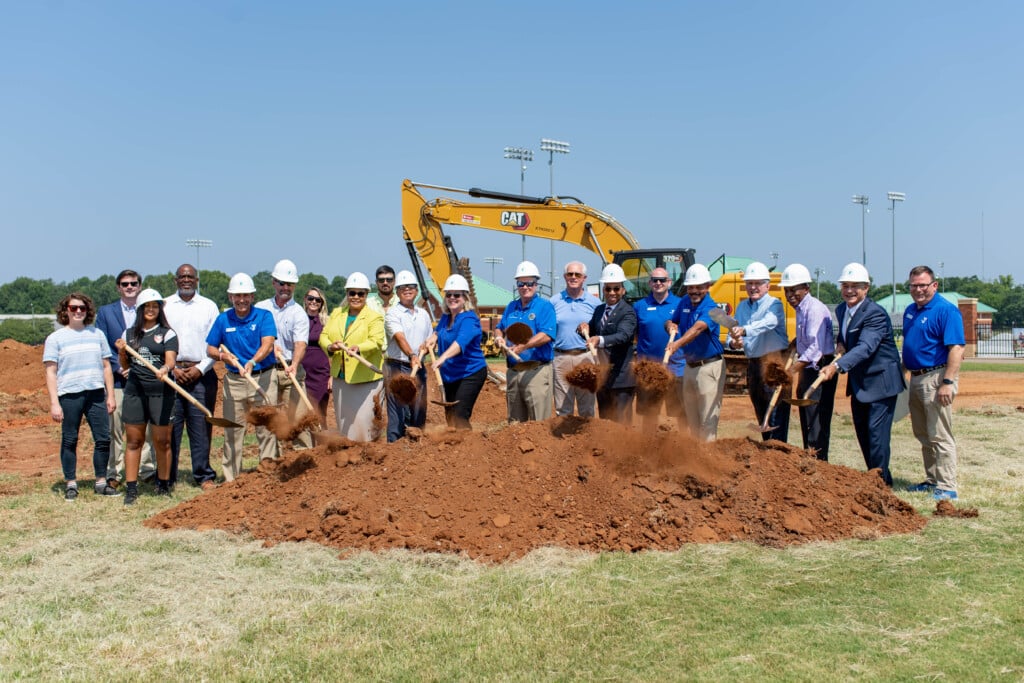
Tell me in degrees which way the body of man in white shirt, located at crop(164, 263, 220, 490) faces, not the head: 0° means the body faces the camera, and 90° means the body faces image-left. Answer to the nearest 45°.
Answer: approximately 0°

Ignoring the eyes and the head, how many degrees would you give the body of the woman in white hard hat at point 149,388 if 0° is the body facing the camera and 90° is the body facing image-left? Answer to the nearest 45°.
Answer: approximately 0°

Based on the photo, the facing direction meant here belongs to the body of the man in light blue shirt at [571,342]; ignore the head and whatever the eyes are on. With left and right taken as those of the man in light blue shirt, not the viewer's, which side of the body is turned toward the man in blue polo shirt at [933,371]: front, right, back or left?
left

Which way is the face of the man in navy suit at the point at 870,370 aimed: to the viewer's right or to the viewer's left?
to the viewer's left

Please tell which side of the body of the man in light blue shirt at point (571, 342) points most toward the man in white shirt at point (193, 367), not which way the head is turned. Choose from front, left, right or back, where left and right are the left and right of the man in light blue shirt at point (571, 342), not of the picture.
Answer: right

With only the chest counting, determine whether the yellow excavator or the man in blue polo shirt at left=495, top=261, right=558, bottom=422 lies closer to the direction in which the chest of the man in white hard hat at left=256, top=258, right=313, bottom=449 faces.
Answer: the man in blue polo shirt

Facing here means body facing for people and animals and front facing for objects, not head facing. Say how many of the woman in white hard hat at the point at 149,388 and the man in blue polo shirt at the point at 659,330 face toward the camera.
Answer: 2

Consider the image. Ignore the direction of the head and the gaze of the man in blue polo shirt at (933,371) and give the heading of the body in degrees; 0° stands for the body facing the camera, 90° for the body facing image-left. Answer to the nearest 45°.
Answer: approximately 45°
